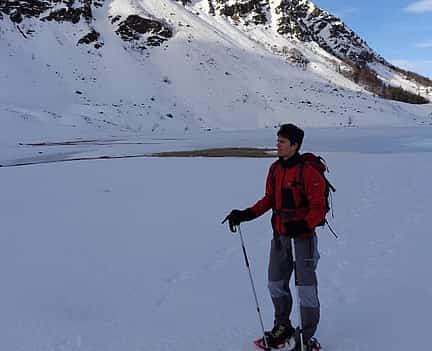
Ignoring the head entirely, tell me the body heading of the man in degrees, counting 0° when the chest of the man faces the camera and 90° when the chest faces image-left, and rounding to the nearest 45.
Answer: approximately 45°
